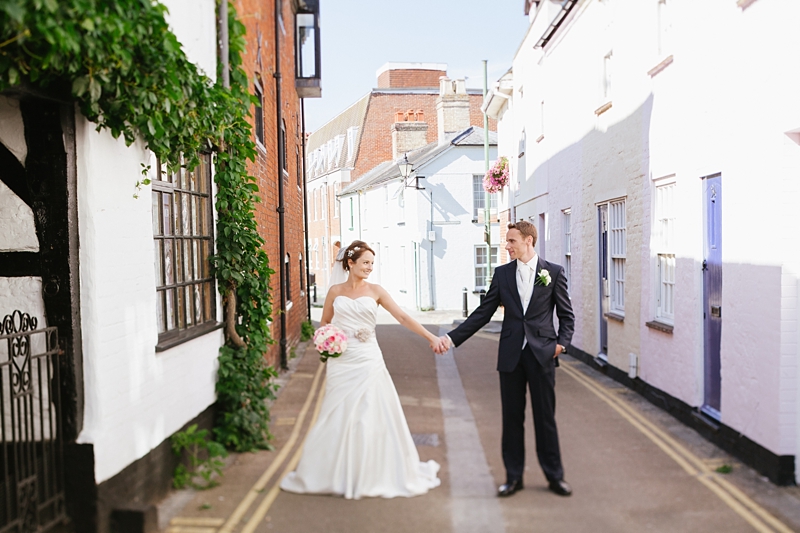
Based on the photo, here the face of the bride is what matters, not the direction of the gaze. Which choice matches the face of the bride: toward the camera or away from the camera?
toward the camera

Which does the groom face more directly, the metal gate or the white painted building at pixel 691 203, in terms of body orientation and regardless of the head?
the metal gate

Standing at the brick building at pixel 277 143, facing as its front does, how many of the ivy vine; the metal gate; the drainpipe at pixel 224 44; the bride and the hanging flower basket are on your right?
4

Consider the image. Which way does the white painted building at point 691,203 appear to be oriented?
to the viewer's left

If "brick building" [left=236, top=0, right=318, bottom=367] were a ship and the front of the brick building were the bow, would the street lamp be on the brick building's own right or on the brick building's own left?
on the brick building's own left

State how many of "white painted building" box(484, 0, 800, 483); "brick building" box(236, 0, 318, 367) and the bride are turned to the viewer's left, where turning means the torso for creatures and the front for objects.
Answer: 1

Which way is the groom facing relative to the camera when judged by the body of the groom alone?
toward the camera

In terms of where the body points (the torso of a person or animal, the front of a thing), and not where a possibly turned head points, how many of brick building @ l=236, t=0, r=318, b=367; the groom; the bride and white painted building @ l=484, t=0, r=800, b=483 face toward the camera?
2

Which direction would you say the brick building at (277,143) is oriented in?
to the viewer's right

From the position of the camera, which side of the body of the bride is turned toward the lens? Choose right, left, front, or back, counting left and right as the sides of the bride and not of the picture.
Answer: front

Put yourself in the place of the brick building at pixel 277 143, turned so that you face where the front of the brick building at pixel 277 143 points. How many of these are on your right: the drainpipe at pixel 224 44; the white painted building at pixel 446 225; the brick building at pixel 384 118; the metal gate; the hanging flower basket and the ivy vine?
3

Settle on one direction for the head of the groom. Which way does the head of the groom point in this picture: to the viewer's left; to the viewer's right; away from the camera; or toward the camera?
to the viewer's left

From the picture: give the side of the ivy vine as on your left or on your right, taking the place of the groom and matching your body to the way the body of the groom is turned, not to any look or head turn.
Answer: on your right
